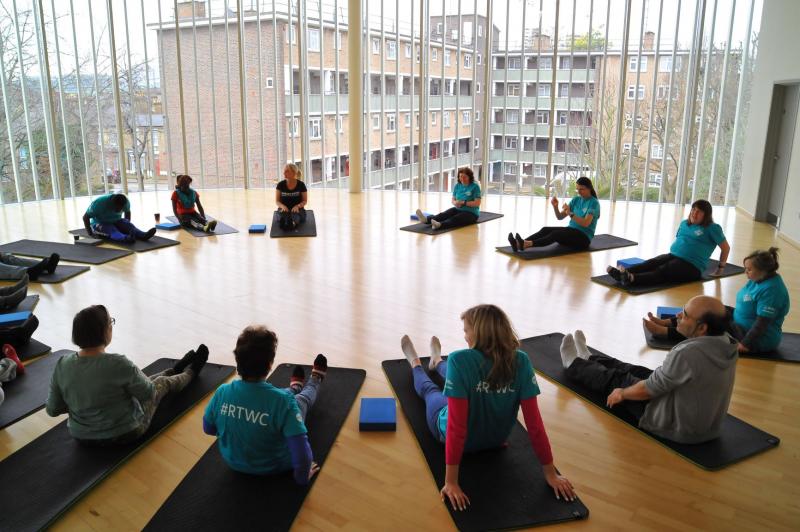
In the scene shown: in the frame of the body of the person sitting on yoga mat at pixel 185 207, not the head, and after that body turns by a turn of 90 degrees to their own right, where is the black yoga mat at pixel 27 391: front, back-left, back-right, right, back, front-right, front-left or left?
front-left

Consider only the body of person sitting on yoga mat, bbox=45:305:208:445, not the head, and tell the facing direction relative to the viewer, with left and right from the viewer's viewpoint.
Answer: facing away from the viewer and to the right of the viewer

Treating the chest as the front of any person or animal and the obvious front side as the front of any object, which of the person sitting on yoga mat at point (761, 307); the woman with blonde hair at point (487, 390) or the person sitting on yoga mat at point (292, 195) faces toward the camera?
the person sitting on yoga mat at point (292, 195)

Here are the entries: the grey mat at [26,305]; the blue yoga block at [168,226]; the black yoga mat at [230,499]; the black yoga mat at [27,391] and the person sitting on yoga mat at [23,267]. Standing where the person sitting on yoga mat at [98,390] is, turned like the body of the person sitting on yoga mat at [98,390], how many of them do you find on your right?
1

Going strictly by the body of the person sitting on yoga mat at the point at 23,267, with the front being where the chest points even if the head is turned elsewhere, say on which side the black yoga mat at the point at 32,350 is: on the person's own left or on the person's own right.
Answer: on the person's own right

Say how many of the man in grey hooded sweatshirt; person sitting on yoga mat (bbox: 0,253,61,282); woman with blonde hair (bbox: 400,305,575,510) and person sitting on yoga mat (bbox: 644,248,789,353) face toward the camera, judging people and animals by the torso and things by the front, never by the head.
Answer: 0

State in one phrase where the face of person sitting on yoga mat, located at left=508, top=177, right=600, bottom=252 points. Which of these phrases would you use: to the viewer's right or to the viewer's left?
to the viewer's left

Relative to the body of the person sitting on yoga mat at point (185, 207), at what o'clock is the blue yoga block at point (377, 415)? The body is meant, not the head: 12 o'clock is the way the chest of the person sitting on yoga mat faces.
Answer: The blue yoga block is roughly at 1 o'clock from the person sitting on yoga mat.

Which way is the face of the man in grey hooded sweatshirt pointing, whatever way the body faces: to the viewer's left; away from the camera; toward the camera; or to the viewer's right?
to the viewer's left

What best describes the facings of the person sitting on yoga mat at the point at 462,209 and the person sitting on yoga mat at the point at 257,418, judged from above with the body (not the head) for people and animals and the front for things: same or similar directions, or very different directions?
very different directions

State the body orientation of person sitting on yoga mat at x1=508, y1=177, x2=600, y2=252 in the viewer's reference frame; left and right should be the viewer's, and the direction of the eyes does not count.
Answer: facing the viewer and to the left of the viewer

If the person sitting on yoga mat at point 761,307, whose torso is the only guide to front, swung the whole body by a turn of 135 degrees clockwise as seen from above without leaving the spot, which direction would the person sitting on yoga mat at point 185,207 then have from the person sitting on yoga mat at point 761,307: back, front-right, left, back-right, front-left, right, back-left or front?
back-left

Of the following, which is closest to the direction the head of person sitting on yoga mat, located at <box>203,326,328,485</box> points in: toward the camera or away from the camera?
away from the camera

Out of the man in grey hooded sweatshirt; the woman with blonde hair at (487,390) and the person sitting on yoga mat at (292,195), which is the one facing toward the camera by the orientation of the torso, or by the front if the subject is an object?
the person sitting on yoga mat

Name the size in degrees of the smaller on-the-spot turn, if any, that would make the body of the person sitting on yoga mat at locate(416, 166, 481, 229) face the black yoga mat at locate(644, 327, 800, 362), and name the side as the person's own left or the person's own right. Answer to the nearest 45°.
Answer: approximately 90° to the person's own left

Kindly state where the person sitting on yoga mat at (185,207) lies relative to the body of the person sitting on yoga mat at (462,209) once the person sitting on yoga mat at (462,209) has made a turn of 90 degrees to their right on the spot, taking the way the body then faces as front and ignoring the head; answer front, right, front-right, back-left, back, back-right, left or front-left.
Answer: front-left

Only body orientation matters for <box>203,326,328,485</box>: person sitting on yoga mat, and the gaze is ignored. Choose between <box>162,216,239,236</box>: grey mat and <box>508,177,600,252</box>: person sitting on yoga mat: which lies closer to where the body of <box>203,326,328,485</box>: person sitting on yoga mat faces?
the person sitting on yoga mat

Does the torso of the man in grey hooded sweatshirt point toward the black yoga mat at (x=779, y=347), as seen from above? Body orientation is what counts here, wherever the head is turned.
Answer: no

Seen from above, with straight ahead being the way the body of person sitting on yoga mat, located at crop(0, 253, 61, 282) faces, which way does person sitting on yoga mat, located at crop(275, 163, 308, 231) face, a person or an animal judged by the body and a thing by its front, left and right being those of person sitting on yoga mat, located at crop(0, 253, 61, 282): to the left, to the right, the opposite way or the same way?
to the right

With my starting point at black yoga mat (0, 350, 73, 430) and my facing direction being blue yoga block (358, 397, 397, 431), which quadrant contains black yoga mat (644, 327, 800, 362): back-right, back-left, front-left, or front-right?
front-left

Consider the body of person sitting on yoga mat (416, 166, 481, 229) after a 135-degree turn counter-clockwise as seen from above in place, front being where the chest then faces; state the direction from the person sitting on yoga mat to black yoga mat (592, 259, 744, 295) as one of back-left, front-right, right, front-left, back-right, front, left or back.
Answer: front-right
